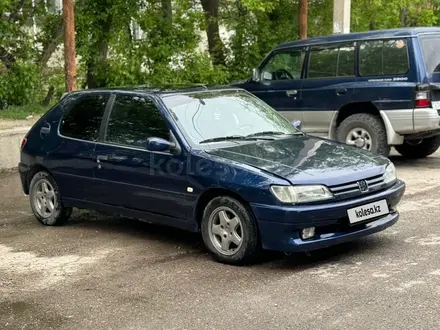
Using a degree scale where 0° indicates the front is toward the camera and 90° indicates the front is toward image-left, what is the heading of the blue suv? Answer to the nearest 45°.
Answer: approximately 135°

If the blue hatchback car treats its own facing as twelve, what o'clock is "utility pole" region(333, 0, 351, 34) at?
The utility pole is roughly at 8 o'clock from the blue hatchback car.

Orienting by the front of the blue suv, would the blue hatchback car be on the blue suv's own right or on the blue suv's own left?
on the blue suv's own left

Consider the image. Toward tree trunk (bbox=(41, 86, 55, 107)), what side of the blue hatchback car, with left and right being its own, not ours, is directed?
back

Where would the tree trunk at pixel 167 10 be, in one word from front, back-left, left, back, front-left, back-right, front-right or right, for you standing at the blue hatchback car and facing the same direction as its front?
back-left

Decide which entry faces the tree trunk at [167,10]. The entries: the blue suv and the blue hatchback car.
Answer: the blue suv

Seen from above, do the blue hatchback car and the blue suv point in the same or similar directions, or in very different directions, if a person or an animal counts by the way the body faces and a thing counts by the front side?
very different directions

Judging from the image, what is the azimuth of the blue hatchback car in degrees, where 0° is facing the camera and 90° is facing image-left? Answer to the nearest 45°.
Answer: approximately 315°

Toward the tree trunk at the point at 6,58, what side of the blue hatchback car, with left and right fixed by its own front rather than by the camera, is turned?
back
